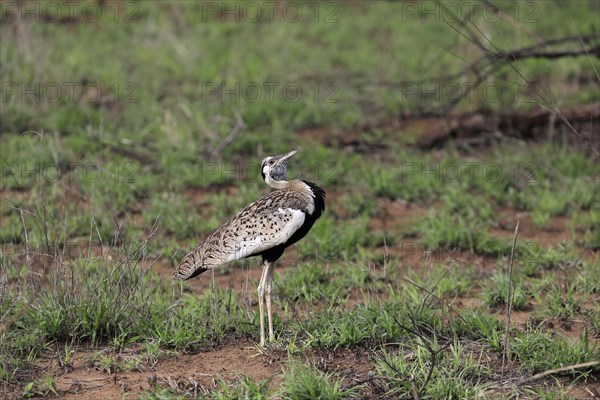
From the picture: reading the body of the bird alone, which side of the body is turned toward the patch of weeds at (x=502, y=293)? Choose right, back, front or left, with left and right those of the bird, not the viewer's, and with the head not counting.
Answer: front

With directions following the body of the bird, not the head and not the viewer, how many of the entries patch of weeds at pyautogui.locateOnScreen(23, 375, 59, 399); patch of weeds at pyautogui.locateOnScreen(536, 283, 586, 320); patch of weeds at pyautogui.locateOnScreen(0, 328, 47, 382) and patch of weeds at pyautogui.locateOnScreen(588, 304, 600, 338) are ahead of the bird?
2

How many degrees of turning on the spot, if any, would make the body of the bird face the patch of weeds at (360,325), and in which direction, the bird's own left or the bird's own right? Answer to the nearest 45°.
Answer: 0° — it already faces it

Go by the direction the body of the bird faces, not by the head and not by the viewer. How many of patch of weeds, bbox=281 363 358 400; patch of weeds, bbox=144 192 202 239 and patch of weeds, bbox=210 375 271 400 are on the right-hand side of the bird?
2

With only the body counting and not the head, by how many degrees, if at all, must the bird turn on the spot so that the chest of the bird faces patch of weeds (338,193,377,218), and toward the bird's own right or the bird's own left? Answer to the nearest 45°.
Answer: approximately 90° to the bird's own left

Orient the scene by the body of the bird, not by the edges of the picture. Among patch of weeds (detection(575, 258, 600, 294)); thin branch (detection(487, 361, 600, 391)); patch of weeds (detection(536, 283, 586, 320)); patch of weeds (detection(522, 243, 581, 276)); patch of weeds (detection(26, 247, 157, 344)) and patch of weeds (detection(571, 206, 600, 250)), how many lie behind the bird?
1

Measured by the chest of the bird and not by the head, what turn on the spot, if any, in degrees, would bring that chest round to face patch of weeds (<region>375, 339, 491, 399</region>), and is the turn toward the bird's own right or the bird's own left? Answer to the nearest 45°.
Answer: approximately 45° to the bird's own right

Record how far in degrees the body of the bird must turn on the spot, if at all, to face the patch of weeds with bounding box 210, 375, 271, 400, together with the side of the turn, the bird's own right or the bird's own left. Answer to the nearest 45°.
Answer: approximately 90° to the bird's own right

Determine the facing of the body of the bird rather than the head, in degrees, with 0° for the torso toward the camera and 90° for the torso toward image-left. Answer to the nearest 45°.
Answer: approximately 270°

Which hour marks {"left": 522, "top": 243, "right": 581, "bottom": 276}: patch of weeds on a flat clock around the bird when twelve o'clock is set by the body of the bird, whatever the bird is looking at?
The patch of weeds is roughly at 11 o'clock from the bird.

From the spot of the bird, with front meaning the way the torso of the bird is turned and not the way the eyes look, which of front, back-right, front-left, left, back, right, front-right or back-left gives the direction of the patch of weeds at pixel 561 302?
front

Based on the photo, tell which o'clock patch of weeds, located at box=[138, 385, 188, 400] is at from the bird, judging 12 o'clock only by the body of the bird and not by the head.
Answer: The patch of weeds is roughly at 4 o'clock from the bird.

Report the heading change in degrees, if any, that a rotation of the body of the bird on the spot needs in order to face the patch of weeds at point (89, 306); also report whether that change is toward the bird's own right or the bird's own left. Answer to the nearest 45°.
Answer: approximately 180°

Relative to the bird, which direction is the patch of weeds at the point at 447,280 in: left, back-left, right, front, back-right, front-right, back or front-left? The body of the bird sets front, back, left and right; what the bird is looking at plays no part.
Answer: front-left

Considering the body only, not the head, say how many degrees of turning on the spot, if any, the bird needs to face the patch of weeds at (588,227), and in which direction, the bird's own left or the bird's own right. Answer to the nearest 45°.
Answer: approximately 45° to the bird's own left

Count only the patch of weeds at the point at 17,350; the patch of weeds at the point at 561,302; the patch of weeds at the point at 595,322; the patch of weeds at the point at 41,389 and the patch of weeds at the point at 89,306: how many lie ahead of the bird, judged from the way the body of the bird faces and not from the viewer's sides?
2
